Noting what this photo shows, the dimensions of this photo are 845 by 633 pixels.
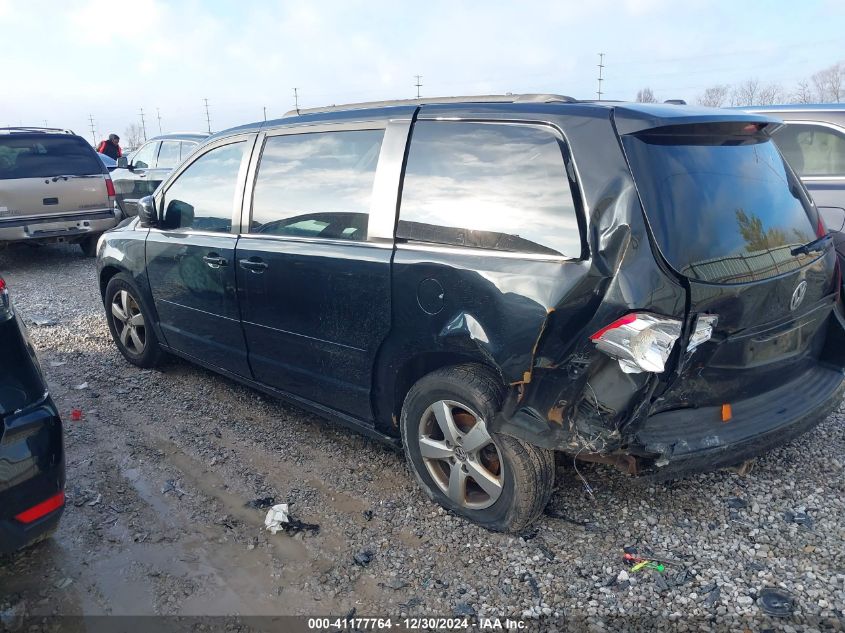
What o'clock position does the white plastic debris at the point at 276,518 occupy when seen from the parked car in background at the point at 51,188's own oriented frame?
The white plastic debris is roughly at 6 o'clock from the parked car in background.

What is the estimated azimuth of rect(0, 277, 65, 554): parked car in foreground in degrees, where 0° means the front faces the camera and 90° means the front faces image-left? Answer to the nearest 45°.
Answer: approximately 135°

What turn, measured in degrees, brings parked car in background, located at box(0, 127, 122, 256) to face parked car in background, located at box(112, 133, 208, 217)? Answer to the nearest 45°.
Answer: approximately 45° to its right

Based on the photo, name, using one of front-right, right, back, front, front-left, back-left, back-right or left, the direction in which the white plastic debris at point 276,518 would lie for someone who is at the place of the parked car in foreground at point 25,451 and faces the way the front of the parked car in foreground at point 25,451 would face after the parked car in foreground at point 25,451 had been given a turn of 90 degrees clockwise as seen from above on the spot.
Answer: front-right

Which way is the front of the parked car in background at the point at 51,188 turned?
away from the camera

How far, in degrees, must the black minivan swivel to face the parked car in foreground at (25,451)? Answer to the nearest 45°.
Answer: approximately 45° to its left

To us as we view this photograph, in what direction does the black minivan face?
facing away from the viewer and to the left of the viewer

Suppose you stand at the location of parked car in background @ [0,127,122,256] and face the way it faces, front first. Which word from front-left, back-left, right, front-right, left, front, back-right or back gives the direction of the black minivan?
back

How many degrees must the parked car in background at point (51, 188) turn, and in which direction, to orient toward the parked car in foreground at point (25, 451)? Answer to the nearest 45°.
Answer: approximately 180°
